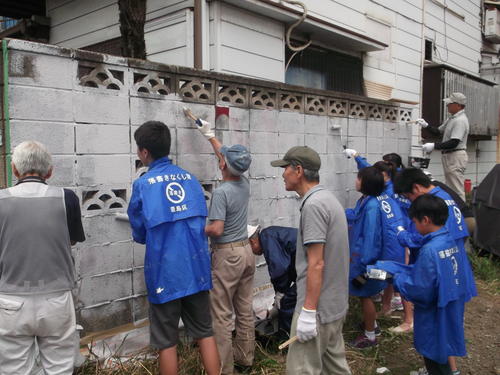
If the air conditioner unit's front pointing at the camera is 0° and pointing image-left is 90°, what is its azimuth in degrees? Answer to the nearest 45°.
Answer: approximately 45°

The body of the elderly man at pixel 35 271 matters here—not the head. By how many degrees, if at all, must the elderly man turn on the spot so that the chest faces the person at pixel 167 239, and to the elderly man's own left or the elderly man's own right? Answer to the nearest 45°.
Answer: approximately 90° to the elderly man's own right

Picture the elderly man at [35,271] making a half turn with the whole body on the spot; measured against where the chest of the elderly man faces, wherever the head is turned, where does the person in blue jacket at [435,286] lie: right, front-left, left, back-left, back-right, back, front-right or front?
left

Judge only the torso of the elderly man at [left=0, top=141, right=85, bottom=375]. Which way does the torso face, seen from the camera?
away from the camera

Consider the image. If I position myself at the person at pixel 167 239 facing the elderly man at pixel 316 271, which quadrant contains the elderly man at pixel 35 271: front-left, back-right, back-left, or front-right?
back-right

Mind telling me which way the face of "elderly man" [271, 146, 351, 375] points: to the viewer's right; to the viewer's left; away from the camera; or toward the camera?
to the viewer's left

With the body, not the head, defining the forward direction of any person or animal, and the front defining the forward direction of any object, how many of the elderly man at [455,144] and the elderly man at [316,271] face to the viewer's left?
2

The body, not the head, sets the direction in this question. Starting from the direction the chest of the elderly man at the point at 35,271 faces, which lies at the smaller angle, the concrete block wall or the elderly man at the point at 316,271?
the concrete block wall

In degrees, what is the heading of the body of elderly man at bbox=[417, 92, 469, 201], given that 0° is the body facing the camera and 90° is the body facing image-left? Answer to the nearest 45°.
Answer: approximately 90°

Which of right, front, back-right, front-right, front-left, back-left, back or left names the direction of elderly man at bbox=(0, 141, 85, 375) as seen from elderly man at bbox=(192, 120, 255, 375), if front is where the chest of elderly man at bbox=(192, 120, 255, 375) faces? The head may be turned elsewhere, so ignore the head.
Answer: left

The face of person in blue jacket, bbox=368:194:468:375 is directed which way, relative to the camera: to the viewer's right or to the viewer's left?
to the viewer's left

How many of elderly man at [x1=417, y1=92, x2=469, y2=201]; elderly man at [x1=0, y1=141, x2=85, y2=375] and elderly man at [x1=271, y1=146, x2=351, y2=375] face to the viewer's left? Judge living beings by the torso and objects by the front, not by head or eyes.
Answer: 2

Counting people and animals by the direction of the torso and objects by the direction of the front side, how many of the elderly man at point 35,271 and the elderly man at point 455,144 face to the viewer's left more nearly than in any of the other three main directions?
1

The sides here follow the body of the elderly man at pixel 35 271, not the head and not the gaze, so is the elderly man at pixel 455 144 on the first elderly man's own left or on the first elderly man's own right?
on the first elderly man's own right

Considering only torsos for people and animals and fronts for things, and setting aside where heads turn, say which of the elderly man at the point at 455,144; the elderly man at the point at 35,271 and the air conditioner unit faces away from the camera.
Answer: the elderly man at the point at 35,271
